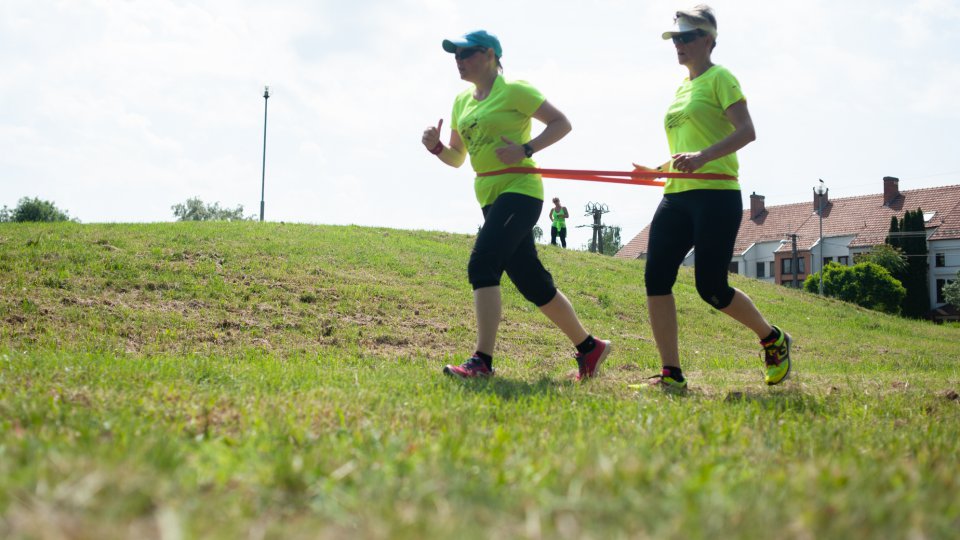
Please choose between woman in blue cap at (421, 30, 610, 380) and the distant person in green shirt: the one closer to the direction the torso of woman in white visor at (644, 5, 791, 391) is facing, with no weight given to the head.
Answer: the woman in blue cap

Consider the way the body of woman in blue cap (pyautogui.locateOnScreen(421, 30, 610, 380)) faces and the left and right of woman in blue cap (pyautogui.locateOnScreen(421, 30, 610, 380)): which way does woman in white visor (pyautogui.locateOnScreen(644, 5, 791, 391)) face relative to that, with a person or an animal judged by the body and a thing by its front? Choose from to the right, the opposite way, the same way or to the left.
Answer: the same way

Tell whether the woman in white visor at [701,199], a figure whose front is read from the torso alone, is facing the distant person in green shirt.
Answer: no

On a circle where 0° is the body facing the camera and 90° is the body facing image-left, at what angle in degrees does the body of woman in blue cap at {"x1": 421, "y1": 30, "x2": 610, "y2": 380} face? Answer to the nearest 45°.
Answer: approximately 45°

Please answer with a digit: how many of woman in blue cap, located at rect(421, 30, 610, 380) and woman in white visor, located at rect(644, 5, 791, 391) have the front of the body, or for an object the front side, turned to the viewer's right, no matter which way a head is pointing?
0

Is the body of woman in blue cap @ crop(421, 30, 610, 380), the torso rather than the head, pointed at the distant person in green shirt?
no

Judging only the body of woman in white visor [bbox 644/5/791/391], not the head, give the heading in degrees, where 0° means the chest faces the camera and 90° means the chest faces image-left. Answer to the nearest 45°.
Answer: approximately 45°

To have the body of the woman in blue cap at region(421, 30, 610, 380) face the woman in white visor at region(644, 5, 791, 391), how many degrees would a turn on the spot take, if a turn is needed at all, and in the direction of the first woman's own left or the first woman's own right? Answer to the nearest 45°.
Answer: approximately 135° to the first woman's own left

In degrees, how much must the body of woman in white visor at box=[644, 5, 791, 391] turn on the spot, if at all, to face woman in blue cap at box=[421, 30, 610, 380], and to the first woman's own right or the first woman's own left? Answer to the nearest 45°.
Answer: approximately 45° to the first woman's own right
